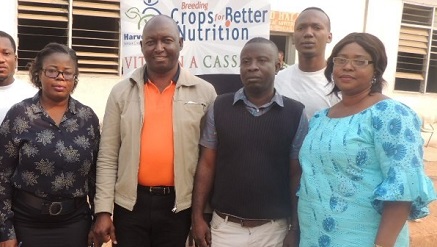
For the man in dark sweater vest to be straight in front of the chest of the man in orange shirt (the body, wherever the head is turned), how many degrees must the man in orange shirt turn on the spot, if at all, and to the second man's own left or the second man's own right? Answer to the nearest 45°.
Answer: approximately 90° to the second man's own left

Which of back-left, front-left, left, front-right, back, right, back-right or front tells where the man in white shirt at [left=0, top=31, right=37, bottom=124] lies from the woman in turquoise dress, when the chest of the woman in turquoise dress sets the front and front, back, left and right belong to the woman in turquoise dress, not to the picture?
front-right

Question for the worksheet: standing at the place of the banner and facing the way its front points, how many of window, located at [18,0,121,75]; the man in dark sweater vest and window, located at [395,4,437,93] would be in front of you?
1

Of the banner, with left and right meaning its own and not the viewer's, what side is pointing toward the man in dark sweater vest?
front

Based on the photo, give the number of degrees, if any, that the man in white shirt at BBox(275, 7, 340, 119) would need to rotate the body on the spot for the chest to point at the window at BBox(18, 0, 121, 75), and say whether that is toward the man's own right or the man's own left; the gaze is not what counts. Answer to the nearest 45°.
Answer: approximately 135° to the man's own right

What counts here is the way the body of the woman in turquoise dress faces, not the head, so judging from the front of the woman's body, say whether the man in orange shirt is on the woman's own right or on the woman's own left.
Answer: on the woman's own right
